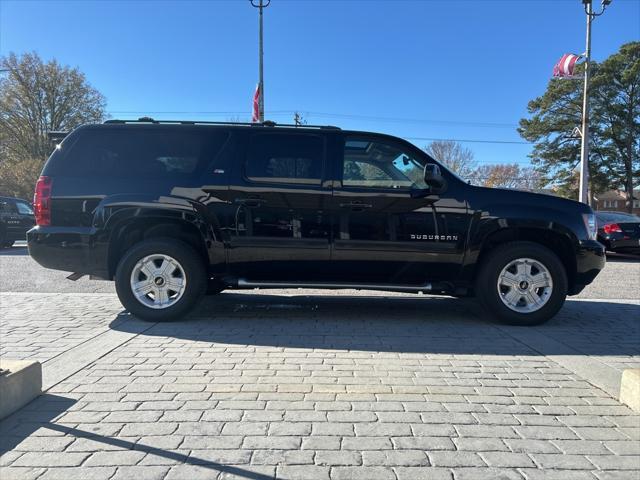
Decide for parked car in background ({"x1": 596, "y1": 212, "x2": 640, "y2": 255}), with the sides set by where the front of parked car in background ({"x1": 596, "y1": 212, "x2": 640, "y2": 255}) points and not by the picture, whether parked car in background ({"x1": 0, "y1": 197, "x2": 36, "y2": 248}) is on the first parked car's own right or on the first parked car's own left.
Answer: on the first parked car's own left

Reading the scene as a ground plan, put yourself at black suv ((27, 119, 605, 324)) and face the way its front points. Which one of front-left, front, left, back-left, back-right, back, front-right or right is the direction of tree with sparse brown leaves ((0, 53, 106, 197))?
back-left

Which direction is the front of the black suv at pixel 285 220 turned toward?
to the viewer's right

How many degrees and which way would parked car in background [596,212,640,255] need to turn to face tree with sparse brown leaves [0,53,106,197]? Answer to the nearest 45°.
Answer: approximately 90° to its left

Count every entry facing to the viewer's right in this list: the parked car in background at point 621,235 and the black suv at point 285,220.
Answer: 1

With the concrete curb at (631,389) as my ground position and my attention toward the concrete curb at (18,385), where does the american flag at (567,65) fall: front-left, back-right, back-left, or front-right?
back-right

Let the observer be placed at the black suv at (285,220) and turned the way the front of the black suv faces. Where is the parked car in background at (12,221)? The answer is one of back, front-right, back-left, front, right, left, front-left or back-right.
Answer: back-left

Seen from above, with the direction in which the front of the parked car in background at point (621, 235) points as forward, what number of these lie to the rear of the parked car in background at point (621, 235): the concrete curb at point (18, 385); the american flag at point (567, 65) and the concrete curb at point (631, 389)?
2

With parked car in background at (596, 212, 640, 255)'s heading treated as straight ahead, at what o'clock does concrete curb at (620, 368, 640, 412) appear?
The concrete curb is roughly at 6 o'clock from the parked car in background.

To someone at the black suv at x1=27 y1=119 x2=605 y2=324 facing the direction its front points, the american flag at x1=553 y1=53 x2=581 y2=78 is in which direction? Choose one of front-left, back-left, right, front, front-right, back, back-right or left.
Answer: front-left

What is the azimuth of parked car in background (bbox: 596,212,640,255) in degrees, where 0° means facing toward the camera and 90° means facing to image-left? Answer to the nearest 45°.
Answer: approximately 180°

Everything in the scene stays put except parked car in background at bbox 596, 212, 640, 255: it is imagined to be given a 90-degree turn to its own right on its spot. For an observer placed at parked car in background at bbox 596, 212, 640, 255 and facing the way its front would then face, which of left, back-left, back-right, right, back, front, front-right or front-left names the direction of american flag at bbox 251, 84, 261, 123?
back
